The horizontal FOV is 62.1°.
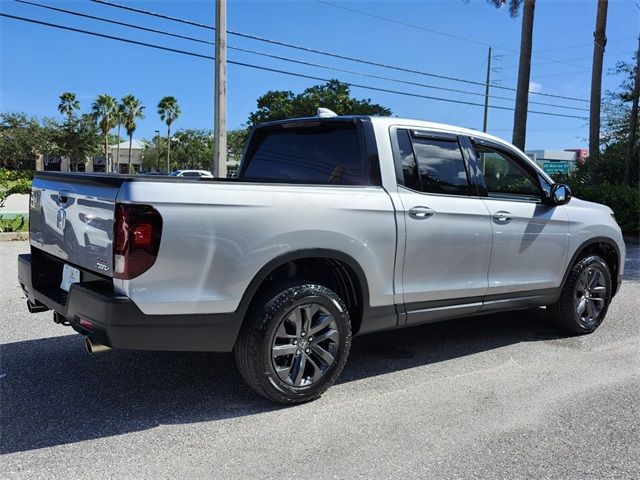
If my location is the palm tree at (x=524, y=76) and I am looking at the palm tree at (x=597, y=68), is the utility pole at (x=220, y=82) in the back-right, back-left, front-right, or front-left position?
back-right

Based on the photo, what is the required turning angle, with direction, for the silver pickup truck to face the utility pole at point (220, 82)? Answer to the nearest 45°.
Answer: approximately 45° to its left

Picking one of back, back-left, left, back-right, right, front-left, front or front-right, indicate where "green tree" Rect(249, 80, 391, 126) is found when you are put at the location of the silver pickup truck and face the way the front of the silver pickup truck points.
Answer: front-left

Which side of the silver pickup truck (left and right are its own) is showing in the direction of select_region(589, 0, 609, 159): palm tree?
front

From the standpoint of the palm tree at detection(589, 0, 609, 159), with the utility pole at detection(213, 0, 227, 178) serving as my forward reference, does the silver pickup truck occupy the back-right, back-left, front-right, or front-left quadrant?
front-left

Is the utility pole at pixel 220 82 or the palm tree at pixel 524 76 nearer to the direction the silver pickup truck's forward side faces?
the palm tree

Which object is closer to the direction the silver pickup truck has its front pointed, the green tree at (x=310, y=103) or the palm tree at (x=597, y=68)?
the palm tree

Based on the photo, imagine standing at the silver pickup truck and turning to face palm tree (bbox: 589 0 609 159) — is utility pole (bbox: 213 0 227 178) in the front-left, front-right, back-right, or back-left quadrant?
front-left

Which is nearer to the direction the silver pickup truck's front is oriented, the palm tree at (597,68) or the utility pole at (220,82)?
the palm tree

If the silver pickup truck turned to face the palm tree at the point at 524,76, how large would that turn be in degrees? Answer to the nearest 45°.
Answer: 0° — it already faces it

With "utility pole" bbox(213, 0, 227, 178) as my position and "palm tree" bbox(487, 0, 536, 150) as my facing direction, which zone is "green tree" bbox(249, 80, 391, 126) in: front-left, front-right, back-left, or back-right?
front-left

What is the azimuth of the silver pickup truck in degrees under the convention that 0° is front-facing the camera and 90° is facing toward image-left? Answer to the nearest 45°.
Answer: approximately 225°
